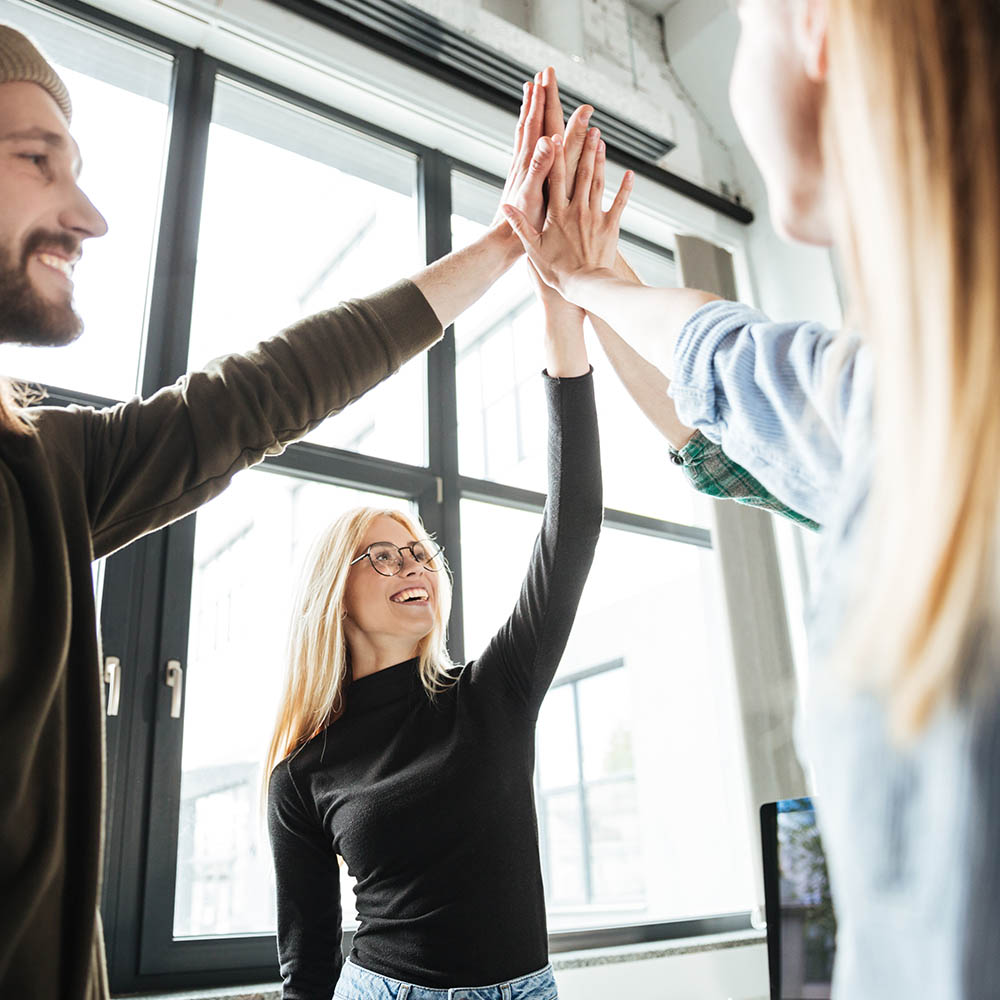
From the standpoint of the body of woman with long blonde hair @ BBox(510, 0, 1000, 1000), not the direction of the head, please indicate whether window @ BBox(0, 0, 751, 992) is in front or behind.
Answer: in front

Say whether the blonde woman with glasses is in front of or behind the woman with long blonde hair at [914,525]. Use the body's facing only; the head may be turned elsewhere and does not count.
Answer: in front

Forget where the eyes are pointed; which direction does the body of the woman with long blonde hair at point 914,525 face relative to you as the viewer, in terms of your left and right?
facing away from the viewer and to the left of the viewer

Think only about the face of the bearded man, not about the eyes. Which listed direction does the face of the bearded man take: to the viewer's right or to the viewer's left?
to the viewer's right

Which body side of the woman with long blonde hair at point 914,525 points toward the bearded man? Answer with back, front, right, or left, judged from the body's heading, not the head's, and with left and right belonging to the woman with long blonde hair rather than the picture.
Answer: front

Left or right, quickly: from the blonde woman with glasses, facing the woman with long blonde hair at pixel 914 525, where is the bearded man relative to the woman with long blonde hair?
right
